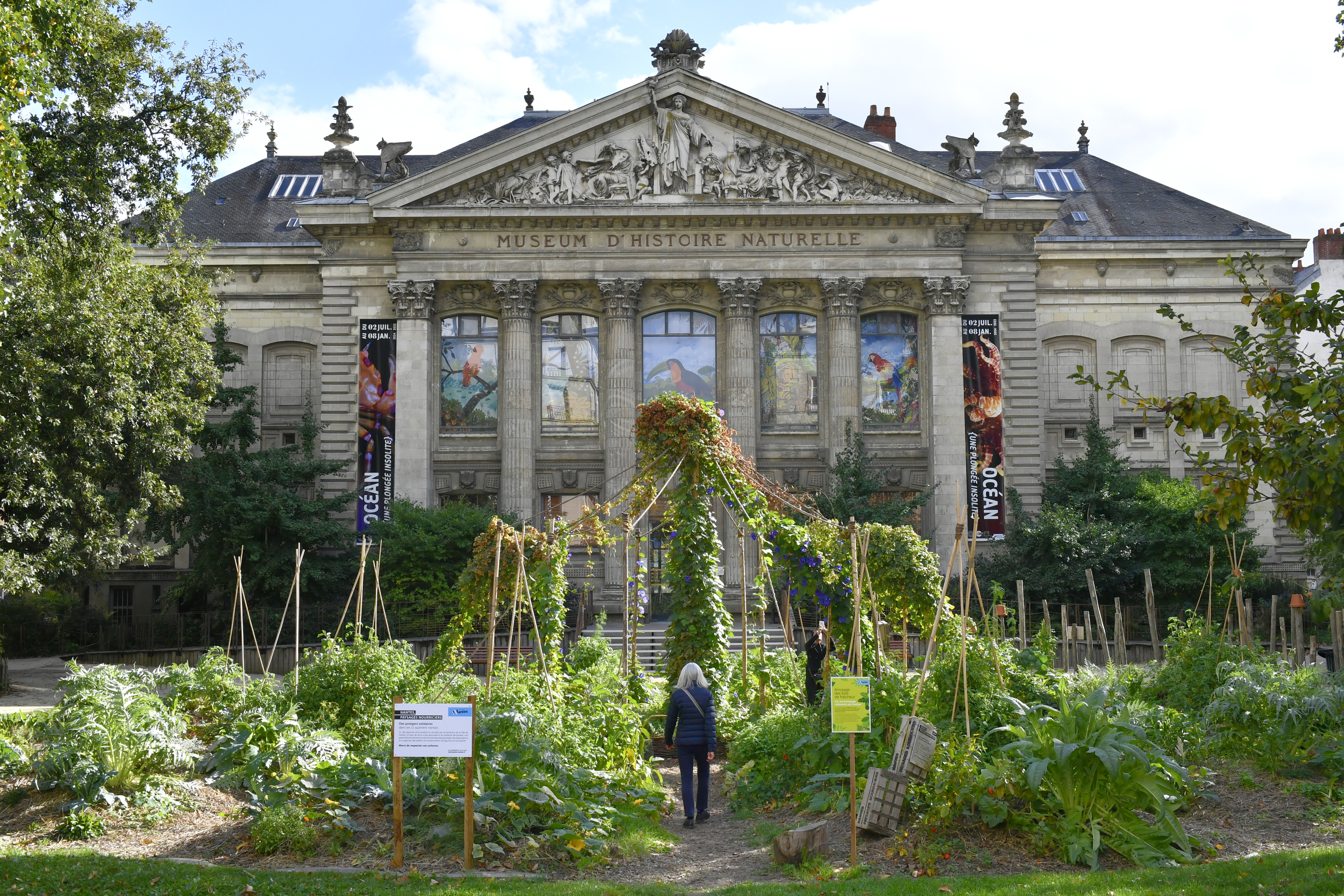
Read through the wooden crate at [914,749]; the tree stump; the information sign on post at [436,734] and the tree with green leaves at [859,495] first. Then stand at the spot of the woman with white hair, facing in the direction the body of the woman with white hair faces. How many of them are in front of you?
1

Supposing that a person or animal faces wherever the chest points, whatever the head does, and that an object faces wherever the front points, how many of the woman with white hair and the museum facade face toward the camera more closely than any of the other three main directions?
1

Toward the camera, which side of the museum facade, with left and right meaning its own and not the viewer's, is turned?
front

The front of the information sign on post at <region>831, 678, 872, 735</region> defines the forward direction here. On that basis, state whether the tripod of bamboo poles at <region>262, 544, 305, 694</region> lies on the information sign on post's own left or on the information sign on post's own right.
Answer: on the information sign on post's own right

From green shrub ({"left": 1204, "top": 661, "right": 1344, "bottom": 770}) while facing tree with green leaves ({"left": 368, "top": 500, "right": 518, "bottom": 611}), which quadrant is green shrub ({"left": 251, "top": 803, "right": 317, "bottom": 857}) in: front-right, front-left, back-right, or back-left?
front-left

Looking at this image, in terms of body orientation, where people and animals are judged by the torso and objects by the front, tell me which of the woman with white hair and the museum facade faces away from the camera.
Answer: the woman with white hair

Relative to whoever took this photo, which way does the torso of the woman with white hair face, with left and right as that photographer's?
facing away from the viewer

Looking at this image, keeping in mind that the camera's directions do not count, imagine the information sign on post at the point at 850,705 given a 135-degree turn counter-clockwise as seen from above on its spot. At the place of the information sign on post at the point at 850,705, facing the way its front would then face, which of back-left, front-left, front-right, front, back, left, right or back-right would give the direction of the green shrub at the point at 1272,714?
front

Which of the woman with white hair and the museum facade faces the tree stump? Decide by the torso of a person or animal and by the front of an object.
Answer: the museum facade

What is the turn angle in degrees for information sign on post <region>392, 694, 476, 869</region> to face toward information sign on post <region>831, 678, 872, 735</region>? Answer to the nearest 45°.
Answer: approximately 90° to its left

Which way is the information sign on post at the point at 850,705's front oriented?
toward the camera

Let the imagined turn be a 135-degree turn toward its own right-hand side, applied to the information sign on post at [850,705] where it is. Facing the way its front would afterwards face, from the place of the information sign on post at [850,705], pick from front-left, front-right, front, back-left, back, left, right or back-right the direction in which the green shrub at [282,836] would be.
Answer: front-left

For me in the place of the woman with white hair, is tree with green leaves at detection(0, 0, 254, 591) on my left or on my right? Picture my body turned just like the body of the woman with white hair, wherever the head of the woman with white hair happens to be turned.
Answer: on my left

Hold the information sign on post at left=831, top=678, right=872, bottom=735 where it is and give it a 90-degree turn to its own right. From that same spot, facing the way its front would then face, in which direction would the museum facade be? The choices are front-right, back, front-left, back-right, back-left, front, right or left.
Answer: right

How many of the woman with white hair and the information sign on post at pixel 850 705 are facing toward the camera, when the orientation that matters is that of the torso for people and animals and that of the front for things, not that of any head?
1

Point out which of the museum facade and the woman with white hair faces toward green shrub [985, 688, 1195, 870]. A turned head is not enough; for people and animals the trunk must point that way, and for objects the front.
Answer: the museum facade

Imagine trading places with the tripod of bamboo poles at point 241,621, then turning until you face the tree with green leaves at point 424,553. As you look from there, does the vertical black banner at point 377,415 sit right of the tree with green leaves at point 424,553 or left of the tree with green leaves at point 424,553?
left

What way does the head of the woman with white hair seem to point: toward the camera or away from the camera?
away from the camera

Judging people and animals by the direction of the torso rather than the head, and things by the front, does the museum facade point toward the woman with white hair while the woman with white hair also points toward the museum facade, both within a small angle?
yes

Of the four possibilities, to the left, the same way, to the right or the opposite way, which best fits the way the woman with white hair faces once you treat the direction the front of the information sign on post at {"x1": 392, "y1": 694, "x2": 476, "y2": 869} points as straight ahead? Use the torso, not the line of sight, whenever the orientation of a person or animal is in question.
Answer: the opposite way
